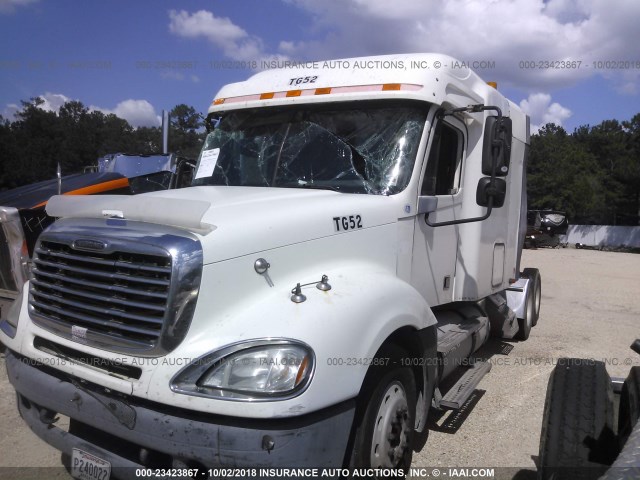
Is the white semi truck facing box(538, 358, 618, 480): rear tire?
no

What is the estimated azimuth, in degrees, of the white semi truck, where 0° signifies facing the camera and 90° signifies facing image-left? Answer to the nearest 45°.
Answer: approximately 45°

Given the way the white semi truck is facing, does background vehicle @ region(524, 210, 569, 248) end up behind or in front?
behind

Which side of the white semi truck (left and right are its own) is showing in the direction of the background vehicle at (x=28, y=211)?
right
